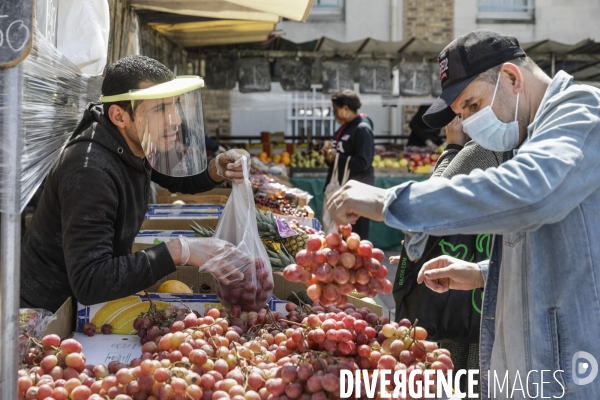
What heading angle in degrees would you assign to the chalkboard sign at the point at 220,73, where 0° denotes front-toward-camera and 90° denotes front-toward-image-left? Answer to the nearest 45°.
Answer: approximately 0°

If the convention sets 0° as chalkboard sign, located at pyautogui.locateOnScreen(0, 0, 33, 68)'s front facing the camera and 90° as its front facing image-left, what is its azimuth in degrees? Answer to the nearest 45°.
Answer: approximately 0°

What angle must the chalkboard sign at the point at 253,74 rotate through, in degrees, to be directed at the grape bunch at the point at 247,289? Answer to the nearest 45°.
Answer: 0° — it already faces it

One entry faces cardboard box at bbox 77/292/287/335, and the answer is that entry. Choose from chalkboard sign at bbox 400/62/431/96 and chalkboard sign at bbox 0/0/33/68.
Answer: chalkboard sign at bbox 400/62/431/96

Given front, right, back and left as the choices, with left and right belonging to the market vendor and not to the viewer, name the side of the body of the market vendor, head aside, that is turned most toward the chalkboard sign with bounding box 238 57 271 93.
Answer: left

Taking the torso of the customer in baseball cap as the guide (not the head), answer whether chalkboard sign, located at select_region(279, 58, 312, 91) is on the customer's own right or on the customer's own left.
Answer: on the customer's own right

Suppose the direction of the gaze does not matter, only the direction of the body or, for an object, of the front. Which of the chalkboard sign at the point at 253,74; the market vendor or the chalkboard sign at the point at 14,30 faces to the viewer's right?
the market vendor

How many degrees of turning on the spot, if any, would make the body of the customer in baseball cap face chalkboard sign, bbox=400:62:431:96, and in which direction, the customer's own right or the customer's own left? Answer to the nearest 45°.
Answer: approximately 90° to the customer's own right

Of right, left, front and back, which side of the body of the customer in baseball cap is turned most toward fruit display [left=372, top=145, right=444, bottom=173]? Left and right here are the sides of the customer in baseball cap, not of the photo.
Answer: right
